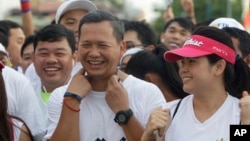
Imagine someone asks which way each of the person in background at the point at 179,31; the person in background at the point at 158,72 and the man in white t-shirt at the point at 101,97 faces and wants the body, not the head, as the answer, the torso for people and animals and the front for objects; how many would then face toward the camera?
2

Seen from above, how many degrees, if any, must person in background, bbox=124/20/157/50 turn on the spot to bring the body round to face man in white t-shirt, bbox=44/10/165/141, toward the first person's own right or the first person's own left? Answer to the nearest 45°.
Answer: approximately 45° to the first person's own left

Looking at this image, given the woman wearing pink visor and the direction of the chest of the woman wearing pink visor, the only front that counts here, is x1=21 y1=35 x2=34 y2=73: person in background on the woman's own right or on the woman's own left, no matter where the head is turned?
on the woman's own right

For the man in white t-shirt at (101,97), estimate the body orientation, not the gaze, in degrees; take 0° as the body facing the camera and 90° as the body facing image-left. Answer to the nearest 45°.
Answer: approximately 0°

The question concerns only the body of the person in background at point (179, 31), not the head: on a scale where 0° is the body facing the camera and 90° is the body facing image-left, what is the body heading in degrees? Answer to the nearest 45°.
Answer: approximately 0°

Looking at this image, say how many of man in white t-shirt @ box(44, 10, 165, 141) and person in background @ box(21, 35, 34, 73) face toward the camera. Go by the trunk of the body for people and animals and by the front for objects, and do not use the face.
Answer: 2
